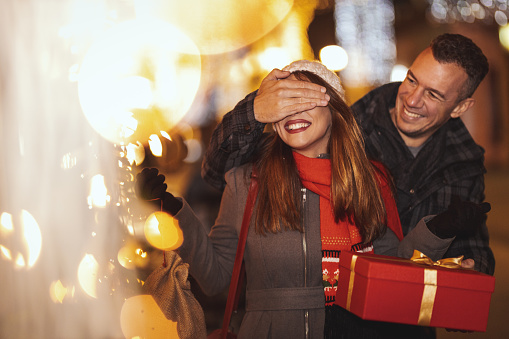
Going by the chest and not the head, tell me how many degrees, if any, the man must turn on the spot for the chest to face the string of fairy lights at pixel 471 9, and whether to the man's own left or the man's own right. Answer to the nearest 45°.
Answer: approximately 135° to the man's own right

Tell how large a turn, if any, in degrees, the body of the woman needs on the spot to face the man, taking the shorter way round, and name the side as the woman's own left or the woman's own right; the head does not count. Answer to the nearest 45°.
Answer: approximately 135° to the woman's own left

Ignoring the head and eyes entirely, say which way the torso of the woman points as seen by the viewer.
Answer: toward the camera

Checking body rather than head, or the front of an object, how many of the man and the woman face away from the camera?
0

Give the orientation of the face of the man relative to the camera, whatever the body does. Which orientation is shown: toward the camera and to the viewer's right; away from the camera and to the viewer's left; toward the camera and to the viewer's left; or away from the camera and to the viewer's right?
toward the camera and to the viewer's left

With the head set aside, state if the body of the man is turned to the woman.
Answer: yes

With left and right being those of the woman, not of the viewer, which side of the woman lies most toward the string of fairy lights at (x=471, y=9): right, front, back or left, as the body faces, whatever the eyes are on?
back

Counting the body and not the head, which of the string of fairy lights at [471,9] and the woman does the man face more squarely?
the woman

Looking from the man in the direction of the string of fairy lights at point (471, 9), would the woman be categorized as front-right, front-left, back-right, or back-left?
back-left

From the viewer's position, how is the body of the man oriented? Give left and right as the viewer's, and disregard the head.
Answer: facing the viewer and to the left of the viewer
